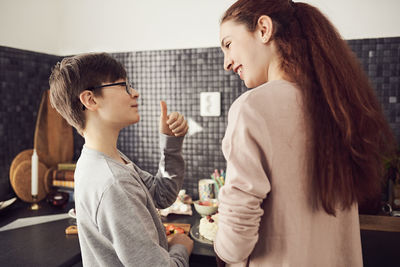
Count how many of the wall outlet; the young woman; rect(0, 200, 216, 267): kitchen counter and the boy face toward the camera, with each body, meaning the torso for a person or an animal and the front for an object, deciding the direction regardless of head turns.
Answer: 2

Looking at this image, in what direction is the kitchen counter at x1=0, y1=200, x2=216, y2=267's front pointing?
toward the camera

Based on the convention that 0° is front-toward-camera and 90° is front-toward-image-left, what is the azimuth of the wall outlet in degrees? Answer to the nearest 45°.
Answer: approximately 0°

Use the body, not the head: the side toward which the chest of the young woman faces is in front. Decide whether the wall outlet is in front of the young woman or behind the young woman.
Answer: in front

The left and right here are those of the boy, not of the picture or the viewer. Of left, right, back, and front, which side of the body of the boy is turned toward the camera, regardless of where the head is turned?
right

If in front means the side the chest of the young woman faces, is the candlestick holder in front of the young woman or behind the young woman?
in front

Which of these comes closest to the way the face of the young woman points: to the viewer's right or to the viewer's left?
to the viewer's left

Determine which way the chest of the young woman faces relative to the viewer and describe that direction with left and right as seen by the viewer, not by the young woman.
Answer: facing away from the viewer and to the left of the viewer

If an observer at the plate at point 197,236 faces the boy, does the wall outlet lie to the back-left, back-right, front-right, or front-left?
back-right

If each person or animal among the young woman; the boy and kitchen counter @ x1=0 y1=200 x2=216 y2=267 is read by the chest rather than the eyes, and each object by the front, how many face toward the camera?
1

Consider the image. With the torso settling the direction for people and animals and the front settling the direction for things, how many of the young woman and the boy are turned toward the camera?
0

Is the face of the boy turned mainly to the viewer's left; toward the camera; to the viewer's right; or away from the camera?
to the viewer's right

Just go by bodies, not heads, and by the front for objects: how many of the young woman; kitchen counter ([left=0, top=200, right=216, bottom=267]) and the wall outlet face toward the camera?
2
